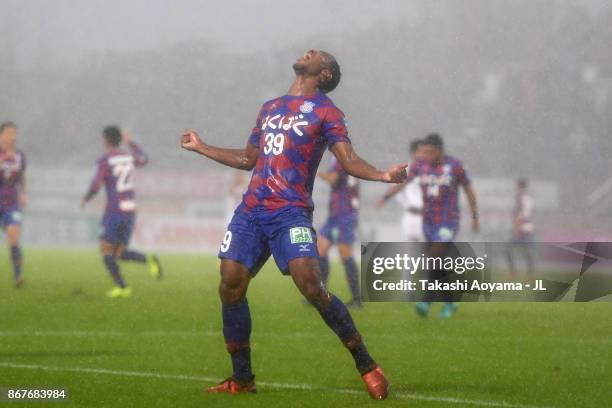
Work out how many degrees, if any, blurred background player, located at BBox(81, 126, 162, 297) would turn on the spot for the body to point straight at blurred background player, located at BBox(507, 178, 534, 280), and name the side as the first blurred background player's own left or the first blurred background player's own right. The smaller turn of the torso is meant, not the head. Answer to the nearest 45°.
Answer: approximately 90° to the first blurred background player's own right

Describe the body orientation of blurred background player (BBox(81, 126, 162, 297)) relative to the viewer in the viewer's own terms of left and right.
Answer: facing away from the viewer and to the left of the viewer

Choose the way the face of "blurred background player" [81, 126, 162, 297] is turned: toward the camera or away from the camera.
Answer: away from the camera

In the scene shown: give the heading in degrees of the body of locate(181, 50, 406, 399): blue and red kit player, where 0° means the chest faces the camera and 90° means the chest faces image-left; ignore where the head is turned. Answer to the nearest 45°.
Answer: approximately 45°

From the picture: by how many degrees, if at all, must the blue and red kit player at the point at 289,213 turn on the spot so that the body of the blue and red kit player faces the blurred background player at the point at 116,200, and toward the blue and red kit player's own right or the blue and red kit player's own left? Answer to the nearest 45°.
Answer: approximately 135° to the blue and red kit player's own right
